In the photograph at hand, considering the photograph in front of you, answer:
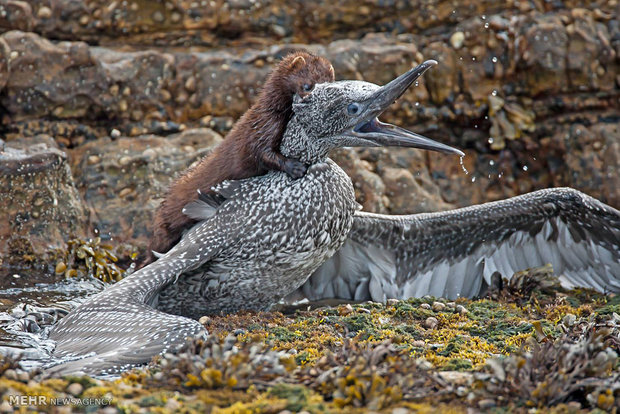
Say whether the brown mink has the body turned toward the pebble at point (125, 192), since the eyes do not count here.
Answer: no

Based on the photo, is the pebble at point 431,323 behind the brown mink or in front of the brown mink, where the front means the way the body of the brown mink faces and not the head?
in front

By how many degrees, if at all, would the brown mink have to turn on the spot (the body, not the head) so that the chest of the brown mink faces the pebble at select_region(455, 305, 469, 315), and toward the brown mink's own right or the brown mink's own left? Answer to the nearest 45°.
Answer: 0° — it already faces it

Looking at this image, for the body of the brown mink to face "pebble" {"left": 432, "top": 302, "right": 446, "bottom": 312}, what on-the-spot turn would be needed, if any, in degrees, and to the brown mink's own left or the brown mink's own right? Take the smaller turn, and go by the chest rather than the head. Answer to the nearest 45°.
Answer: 0° — it already faces it

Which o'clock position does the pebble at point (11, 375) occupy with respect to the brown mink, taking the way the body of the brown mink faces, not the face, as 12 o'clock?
The pebble is roughly at 4 o'clock from the brown mink.

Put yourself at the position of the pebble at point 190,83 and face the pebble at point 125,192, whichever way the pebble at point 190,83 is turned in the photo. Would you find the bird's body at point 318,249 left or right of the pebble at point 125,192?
left

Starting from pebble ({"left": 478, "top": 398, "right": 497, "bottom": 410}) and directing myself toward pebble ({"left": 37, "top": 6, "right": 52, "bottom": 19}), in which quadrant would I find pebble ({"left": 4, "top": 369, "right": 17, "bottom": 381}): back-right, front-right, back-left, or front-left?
front-left

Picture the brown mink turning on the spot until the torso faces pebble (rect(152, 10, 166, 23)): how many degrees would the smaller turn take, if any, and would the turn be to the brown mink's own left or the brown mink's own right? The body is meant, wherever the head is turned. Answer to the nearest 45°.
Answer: approximately 90° to the brown mink's own left

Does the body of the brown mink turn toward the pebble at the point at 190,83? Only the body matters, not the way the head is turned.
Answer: no

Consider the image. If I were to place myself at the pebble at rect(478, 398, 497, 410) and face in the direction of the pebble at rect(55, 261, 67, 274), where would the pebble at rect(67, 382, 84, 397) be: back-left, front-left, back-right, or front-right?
front-left

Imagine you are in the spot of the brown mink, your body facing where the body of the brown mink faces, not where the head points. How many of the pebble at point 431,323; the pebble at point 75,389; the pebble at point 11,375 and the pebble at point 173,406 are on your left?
0

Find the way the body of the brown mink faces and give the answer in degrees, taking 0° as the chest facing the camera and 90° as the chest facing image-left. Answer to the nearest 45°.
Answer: approximately 270°

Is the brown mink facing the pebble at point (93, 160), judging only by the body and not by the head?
no

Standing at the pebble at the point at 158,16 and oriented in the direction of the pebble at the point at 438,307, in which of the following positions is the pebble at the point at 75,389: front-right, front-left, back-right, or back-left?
front-right

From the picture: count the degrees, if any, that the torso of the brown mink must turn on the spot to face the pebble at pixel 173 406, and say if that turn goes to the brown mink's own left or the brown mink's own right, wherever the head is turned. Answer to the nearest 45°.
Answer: approximately 90° to the brown mink's own right
